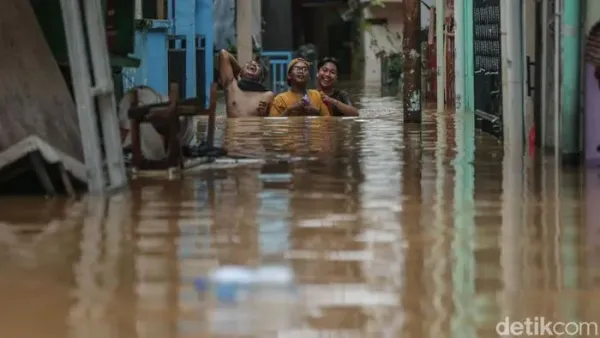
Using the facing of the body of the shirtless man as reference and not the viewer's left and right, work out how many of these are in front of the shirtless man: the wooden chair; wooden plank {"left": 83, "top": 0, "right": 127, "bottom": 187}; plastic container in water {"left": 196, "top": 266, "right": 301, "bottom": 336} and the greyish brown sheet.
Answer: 4

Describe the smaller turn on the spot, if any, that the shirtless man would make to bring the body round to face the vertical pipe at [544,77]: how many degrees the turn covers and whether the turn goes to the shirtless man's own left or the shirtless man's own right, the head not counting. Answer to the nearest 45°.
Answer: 0° — they already face it

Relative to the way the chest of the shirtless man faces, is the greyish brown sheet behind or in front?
in front

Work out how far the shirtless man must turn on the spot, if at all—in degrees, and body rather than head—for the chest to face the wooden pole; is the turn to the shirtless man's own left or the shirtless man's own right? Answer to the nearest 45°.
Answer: approximately 45° to the shirtless man's own left

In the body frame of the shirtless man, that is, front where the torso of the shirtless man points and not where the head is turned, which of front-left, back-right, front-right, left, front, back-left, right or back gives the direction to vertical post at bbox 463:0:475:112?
left

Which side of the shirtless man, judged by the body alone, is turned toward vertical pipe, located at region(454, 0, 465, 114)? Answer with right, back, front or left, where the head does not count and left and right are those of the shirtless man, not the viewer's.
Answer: left

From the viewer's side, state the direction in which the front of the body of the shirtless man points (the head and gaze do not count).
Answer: toward the camera

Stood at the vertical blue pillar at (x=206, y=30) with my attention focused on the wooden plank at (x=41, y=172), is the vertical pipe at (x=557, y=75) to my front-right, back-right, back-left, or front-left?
front-left

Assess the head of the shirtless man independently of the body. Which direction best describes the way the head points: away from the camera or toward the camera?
toward the camera

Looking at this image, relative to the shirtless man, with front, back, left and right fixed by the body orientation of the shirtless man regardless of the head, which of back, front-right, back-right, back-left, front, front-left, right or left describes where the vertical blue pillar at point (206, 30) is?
back

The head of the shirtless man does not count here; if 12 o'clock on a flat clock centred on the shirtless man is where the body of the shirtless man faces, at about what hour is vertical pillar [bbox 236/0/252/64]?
The vertical pillar is roughly at 6 o'clock from the shirtless man.

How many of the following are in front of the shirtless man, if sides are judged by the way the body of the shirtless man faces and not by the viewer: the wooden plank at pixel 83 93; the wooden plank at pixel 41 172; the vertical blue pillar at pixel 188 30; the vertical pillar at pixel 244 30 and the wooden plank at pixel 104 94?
3

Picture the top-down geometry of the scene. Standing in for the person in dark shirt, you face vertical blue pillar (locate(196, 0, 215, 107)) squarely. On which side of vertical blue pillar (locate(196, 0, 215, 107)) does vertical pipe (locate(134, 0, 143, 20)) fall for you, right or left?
left

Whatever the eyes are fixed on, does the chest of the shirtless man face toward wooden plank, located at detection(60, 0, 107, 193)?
yes

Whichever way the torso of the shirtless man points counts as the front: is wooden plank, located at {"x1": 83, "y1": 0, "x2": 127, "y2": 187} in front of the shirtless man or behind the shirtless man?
in front
